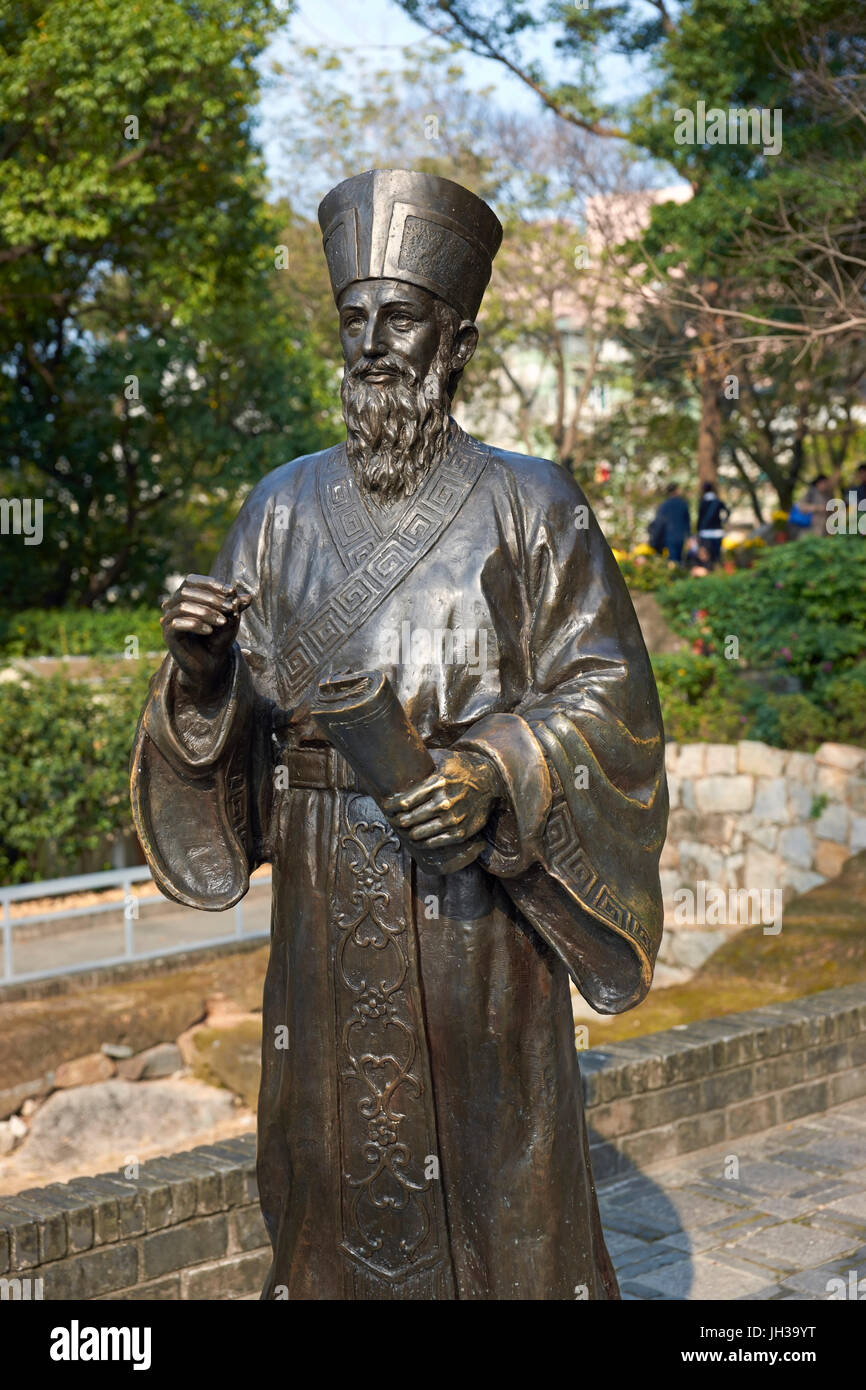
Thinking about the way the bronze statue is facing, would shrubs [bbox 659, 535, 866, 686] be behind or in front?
behind

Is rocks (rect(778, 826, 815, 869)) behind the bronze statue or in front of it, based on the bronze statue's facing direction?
behind

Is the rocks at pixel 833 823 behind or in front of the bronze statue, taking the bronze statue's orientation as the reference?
behind

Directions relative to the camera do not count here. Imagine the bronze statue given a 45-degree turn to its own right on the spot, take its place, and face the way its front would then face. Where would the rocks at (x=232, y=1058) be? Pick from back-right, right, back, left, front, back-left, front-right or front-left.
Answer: right

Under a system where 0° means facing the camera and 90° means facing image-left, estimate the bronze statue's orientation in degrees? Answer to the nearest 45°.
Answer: approximately 45°

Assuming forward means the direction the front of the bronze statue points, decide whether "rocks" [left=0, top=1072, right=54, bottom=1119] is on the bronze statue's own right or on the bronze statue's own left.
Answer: on the bronze statue's own right

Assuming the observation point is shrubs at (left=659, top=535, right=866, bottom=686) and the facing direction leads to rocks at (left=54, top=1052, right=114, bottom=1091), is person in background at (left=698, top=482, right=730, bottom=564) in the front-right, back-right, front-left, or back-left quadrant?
back-right

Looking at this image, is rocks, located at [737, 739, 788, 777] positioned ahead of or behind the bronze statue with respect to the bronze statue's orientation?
behind
